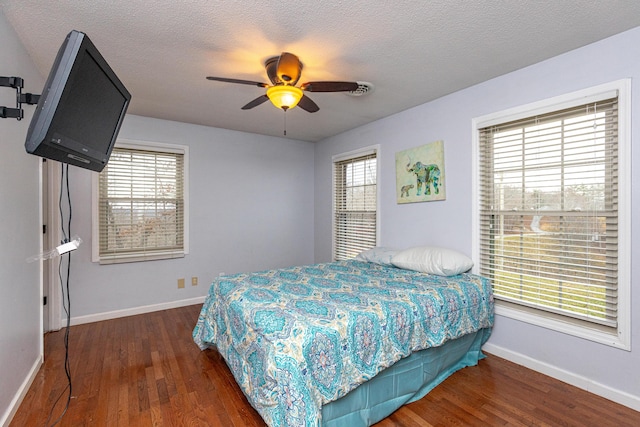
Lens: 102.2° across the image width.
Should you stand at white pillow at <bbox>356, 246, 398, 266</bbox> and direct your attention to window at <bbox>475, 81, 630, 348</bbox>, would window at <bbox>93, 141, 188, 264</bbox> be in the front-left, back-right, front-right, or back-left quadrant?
back-right

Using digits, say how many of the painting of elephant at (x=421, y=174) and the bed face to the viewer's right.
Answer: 0

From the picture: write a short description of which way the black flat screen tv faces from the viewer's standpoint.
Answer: facing the viewer and to the right of the viewer

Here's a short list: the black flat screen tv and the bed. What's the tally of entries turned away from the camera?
0

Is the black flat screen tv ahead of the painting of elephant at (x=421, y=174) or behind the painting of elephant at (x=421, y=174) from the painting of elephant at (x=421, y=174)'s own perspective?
ahead

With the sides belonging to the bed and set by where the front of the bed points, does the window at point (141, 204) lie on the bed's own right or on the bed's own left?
on the bed's own right

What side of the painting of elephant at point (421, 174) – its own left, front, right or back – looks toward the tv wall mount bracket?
front

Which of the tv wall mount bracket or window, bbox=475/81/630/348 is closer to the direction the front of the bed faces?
the tv wall mount bracket

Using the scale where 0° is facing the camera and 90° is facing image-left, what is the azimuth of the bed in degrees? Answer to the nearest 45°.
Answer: approximately 45°

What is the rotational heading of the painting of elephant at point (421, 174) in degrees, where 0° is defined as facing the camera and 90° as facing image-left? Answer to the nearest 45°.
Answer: approximately 45°

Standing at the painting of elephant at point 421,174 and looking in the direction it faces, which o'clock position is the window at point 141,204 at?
The window is roughly at 1 o'clock from the painting of elephant.

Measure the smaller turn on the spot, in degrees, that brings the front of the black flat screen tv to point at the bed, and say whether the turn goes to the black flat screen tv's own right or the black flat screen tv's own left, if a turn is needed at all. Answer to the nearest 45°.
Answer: approximately 45° to the black flat screen tv's own left

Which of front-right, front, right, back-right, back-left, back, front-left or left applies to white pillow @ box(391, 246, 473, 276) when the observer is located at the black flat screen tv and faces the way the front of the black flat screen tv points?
front-left

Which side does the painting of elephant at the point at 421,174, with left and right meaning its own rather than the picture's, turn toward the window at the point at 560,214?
left
